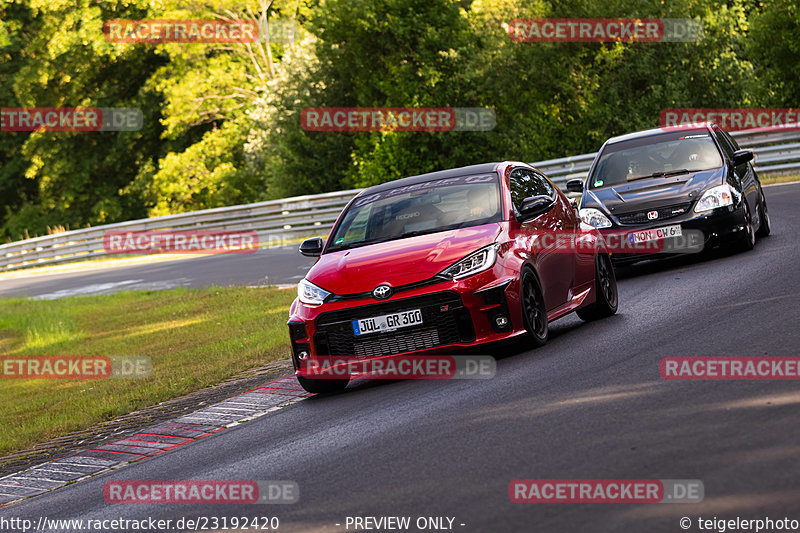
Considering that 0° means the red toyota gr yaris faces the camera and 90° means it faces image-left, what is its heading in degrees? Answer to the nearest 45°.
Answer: approximately 45°

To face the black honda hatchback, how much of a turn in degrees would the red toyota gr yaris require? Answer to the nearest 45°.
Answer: approximately 180°

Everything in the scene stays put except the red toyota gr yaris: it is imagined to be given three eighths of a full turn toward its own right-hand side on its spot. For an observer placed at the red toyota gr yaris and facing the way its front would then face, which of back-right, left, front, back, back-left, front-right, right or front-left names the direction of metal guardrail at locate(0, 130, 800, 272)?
front
